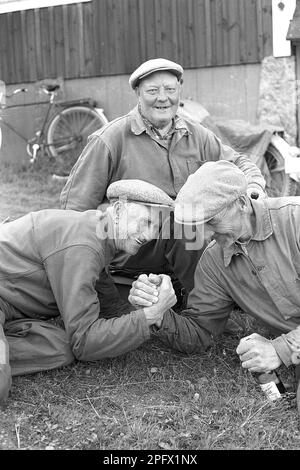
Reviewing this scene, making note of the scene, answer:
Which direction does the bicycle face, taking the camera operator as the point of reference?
facing to the left of the viewer

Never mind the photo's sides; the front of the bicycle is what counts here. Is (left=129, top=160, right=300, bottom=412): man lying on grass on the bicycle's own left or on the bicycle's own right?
on the bicycle's own left

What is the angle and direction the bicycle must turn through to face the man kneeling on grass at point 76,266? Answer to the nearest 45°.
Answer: approximately 90° to its left

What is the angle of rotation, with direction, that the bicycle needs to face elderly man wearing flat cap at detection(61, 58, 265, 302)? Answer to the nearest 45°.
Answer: approximately 90° to its left
